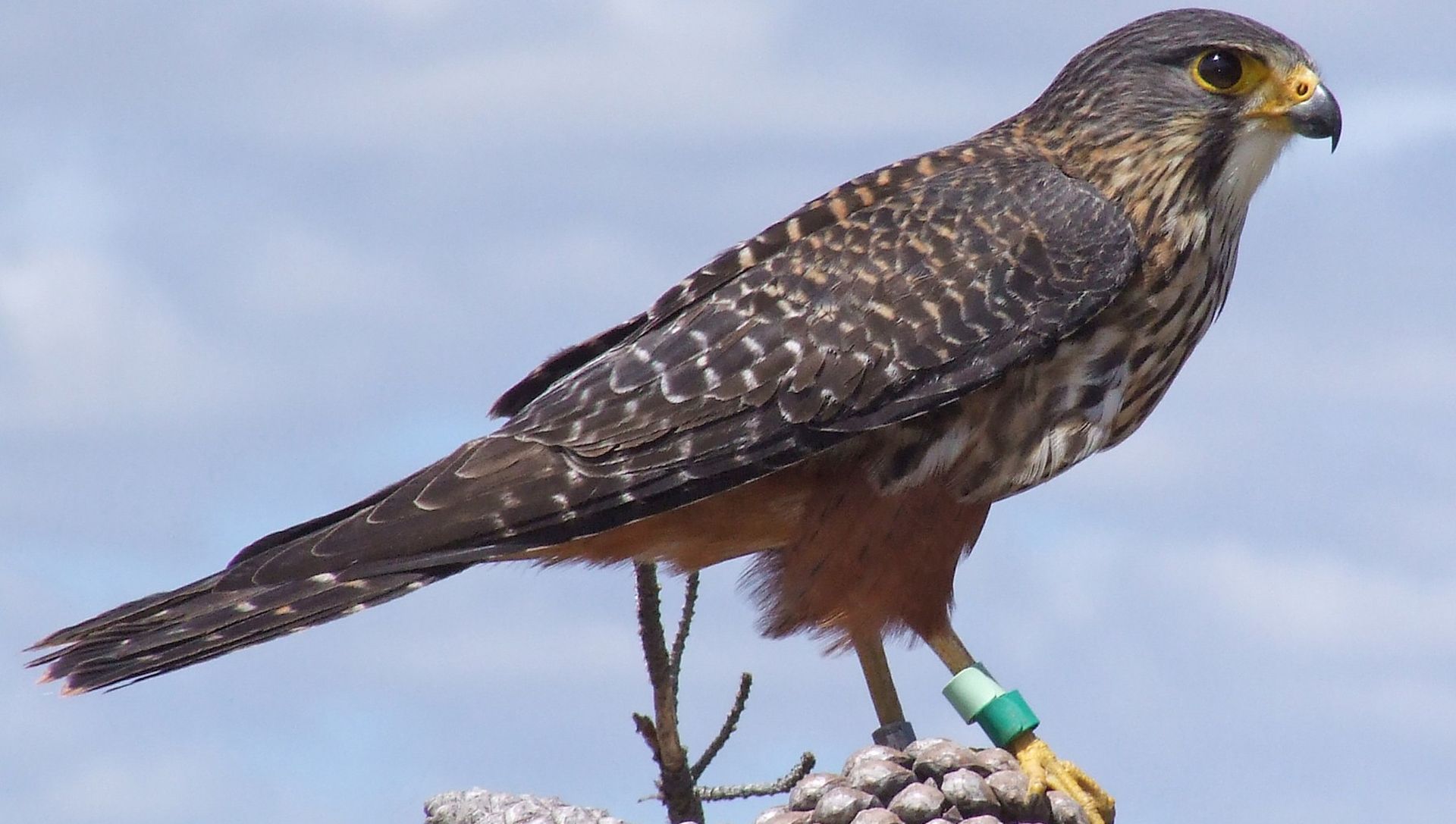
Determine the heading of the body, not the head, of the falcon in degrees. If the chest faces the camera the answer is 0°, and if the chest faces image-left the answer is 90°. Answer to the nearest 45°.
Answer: approximately 270°

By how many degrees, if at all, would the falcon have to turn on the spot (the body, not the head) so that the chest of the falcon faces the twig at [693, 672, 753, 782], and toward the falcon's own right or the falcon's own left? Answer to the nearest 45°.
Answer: approximately 135° to the falcon's own left

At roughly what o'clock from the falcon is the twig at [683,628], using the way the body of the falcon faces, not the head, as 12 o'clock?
The twig is roughly at 7 o'clock from the falcon.
